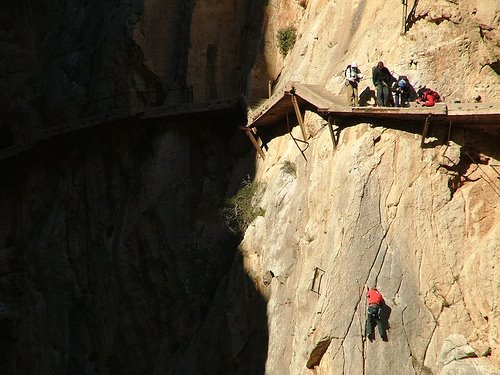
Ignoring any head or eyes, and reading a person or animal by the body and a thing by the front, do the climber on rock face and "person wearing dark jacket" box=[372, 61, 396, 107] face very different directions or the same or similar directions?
very different directions

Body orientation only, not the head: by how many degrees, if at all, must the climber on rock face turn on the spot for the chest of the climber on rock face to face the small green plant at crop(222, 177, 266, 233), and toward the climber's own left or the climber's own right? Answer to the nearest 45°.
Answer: approximately 45° to the climber's own left

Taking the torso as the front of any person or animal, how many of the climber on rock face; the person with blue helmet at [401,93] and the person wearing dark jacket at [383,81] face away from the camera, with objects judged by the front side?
1

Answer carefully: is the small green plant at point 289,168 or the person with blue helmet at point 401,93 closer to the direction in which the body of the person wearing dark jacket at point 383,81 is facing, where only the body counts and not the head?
the person with blue helmet

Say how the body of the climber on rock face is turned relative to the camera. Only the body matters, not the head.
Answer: away from the camera

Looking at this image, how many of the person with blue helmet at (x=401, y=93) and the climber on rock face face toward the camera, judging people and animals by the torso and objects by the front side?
1

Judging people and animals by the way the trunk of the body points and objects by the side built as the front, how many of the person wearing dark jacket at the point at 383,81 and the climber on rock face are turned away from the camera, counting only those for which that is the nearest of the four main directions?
1
